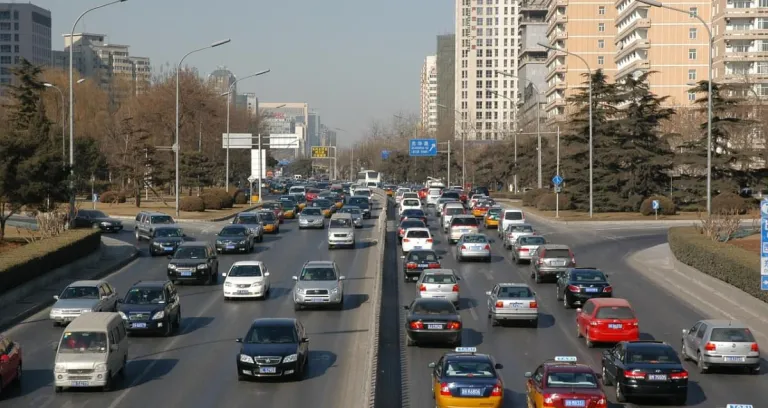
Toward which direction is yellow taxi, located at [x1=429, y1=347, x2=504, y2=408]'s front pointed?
away from the camera

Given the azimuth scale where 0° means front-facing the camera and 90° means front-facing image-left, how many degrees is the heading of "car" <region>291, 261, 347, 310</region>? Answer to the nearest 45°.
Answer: approximately 0°

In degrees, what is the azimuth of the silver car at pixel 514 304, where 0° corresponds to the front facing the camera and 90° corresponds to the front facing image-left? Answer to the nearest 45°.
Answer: approximately 180°

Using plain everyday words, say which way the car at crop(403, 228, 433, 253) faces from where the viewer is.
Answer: facing away from the viewer

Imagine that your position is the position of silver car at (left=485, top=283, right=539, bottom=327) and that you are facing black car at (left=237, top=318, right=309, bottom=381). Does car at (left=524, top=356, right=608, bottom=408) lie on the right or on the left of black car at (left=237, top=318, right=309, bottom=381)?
left

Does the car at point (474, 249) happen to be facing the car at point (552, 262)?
no

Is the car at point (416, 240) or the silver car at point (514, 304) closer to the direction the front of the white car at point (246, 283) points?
the silver car

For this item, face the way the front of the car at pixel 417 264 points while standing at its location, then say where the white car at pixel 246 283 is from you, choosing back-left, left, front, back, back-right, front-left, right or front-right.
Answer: back-left

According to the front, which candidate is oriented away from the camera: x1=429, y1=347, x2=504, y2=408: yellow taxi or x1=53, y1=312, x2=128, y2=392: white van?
the yellow taxi

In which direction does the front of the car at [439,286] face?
away from the camera

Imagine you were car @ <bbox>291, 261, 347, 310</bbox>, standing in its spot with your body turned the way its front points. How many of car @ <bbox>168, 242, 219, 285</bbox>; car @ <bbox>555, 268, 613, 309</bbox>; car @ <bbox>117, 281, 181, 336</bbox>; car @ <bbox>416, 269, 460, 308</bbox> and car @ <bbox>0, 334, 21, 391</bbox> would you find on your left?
2

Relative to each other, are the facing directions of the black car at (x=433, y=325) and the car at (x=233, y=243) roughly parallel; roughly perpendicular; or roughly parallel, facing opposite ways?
roughly parallel, facing opposite ways

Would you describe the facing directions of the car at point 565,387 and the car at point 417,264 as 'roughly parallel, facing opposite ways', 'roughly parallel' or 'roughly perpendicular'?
roughly parallel

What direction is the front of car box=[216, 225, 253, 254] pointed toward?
toward the camera

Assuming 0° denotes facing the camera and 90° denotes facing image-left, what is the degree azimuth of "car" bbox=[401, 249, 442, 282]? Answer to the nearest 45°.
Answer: approximately 180°

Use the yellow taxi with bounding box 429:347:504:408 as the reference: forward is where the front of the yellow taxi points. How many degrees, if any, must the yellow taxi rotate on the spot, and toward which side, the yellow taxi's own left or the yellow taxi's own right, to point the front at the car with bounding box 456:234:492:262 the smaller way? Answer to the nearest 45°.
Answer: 0° — it already faces it

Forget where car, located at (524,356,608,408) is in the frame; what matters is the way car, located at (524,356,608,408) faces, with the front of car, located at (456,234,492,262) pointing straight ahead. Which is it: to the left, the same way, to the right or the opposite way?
the same way

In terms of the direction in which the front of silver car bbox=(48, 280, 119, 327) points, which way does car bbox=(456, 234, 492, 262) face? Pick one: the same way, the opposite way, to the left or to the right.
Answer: the opposite way
